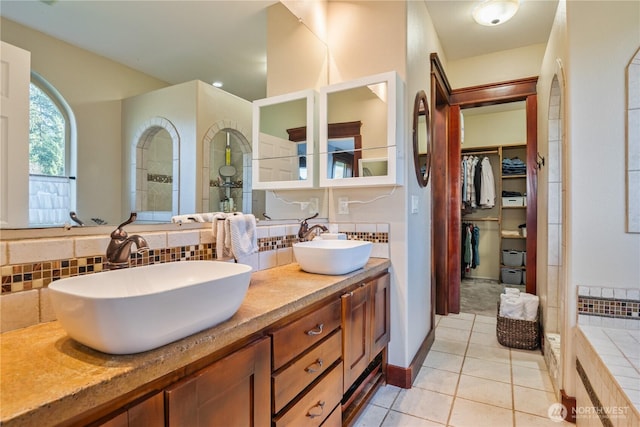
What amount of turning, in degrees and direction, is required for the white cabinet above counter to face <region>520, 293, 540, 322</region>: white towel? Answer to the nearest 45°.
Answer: approximately 135° to its left

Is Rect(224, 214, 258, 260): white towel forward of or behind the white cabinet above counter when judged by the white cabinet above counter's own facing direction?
forward

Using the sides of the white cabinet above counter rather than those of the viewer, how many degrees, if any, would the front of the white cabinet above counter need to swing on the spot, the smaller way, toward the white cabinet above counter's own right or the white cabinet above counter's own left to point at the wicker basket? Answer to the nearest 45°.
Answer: approximately 135° to the white cabinet above counter's own left

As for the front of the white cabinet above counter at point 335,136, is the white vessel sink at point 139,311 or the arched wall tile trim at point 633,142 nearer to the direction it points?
the white vessel sink
